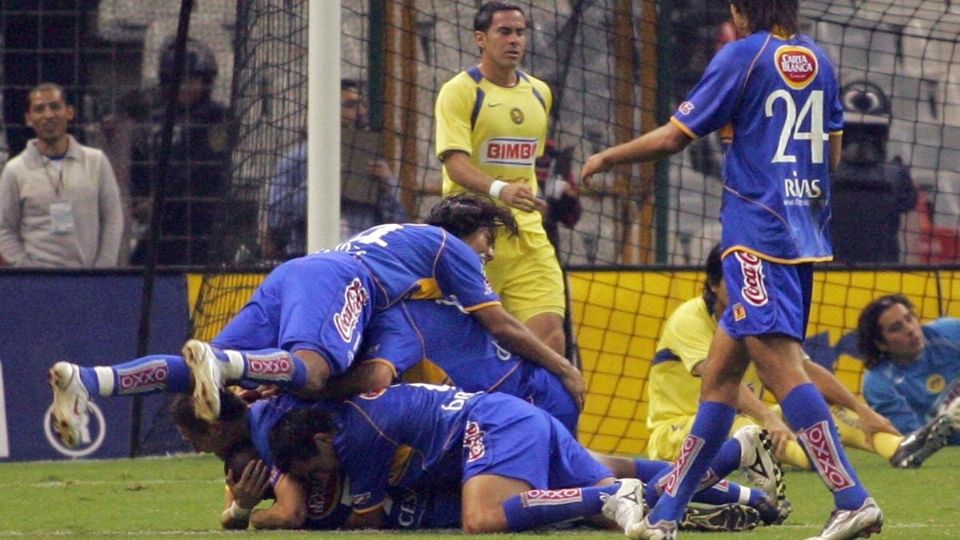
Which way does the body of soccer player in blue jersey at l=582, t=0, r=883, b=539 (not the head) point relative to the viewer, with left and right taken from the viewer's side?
facing away from the viewer and to the left of the viewer

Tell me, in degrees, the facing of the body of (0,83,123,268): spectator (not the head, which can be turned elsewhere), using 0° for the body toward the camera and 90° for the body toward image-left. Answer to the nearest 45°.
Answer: approximately 0°

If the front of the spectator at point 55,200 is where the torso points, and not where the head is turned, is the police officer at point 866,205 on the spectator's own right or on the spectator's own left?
on the spectator's own left

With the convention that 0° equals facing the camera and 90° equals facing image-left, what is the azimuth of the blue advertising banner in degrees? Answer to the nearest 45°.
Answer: approximately 0°

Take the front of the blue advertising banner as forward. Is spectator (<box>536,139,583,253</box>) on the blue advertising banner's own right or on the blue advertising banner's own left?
on the blue advertising banner's own left

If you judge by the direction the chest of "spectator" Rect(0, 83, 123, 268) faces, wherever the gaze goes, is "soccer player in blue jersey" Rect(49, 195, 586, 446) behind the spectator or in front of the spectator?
in front

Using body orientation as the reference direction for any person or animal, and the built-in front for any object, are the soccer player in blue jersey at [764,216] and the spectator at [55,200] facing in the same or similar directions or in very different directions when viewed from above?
very different directions

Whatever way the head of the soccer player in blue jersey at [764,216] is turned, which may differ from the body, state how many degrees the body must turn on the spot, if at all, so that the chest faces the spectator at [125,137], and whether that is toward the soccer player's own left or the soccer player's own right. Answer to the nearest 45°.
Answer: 0° — they already face them

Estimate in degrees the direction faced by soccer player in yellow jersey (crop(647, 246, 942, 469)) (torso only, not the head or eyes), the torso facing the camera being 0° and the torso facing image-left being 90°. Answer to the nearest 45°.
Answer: approximately 270°

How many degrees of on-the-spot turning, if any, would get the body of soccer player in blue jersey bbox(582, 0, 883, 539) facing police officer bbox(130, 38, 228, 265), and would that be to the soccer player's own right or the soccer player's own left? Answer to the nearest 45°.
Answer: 0° — they already face them
